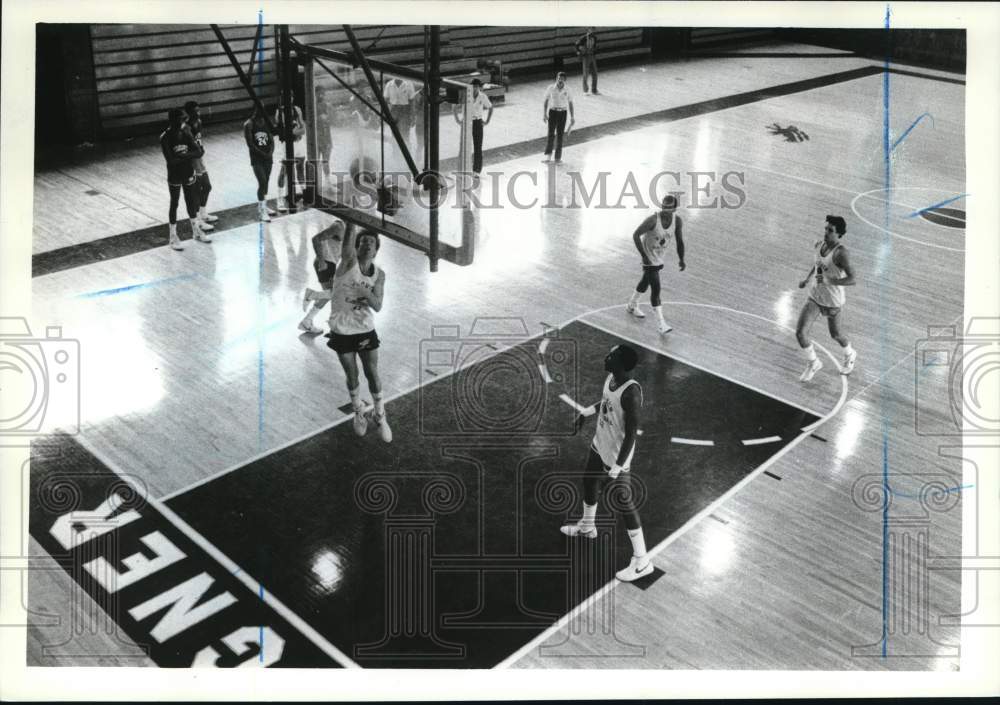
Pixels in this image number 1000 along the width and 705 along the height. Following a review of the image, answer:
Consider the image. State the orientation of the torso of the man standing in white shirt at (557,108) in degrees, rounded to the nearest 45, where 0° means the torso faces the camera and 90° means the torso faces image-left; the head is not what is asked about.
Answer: approximately 0°

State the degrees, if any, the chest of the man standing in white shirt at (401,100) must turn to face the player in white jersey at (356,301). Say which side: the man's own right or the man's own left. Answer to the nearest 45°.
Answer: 0° — they already face them

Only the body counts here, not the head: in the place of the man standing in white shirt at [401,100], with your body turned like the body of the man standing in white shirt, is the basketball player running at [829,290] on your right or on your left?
on your left

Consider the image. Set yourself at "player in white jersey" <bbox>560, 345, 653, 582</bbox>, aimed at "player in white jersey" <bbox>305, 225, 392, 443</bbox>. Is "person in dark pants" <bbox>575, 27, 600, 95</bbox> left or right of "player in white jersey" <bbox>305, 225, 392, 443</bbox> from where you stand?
right

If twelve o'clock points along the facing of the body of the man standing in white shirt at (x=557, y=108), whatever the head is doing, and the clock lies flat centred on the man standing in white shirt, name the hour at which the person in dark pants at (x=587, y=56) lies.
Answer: The person in dark pants is roughly at 6 o'clock from the man standing in white shirt.

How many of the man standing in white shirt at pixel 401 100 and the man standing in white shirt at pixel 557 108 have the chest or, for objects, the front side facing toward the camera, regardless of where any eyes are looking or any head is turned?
2
